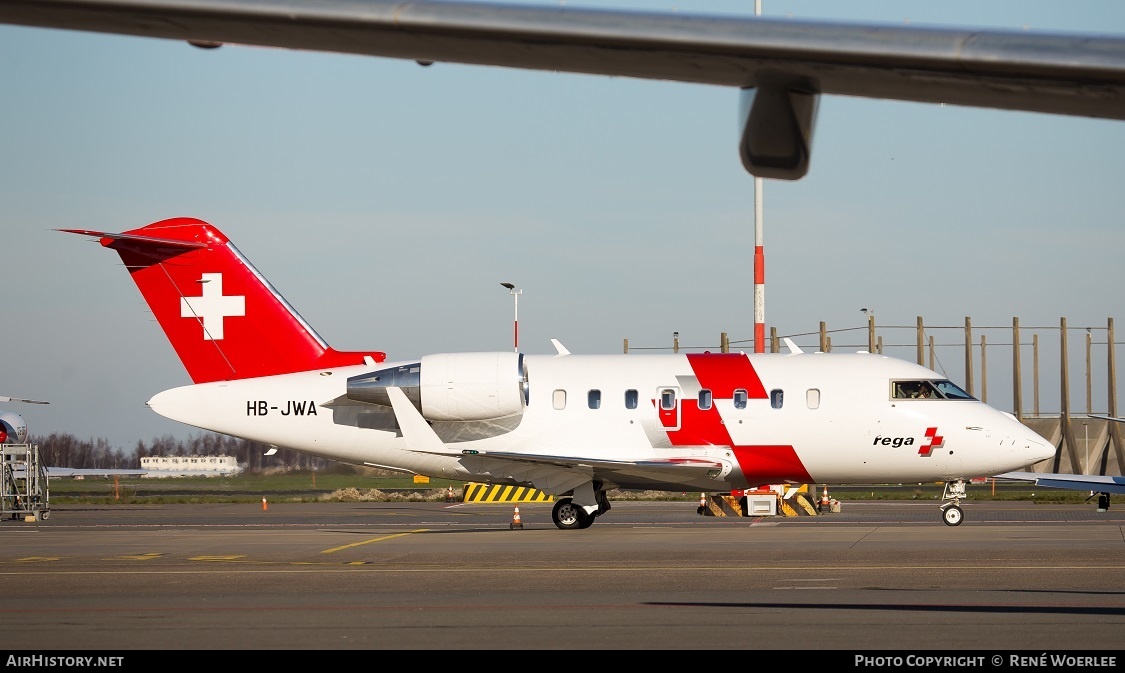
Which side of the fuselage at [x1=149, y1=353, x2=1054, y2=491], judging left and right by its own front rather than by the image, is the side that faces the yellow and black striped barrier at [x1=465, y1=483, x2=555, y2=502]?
left

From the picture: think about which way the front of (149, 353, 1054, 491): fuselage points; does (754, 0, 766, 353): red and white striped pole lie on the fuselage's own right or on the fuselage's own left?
on the fuselage's own left

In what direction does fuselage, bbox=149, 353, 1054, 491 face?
to the viewer's right
